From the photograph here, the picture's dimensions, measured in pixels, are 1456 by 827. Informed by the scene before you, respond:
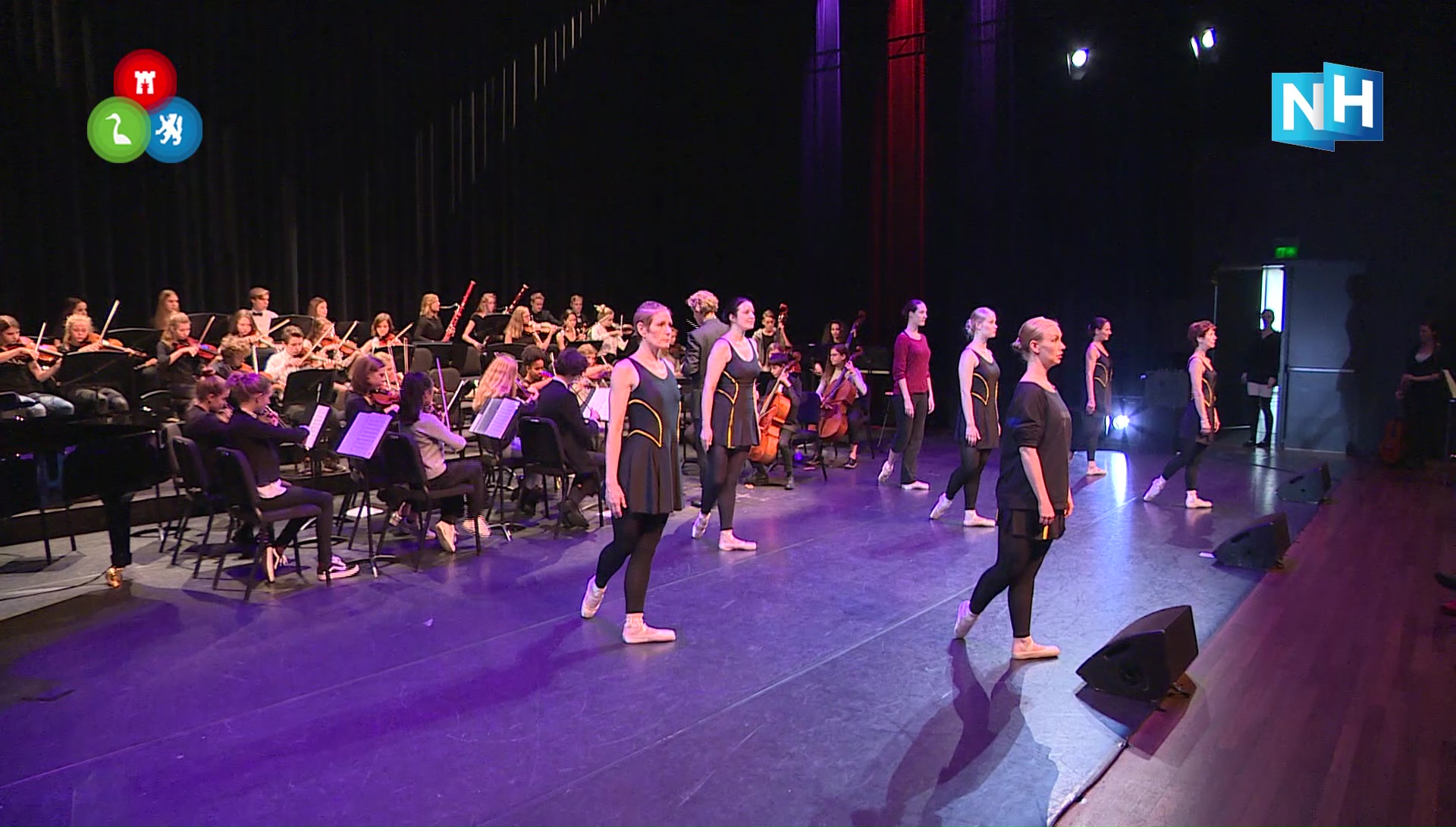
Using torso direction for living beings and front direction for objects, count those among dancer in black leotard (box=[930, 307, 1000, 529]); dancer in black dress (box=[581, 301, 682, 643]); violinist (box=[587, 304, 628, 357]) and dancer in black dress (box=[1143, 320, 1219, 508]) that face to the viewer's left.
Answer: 0

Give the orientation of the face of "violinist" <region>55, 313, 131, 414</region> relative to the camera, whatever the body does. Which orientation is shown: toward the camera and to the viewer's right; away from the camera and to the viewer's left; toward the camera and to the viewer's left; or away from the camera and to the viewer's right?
toward the camera and to the viewer's right

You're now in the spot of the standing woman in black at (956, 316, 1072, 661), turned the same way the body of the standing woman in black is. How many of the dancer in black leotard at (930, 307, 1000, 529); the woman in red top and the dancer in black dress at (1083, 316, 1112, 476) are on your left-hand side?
3

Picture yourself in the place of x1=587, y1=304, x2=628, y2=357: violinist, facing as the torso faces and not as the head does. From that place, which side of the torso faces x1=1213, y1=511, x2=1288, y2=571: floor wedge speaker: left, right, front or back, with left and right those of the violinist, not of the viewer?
front

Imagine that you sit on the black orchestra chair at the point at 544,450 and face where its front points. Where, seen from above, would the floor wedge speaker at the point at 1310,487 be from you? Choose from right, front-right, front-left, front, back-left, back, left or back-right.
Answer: front-right

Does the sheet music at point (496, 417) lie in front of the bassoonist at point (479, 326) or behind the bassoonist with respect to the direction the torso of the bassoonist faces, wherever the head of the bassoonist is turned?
in front

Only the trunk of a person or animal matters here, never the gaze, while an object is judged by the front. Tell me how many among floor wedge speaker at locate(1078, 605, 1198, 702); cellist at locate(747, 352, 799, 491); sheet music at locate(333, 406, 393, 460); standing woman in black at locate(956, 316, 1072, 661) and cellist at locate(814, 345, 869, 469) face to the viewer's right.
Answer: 1

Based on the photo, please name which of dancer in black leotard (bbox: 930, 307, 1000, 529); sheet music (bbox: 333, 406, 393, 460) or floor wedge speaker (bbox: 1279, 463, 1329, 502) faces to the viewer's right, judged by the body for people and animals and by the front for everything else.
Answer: the dancer in black leotard

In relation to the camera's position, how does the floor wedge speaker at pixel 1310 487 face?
facing to the left of the viewer

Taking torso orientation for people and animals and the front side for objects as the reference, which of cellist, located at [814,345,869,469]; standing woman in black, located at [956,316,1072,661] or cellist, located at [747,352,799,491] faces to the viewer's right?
the standing woman in black

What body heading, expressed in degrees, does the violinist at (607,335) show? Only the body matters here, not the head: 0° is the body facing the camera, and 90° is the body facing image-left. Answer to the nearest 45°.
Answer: approximately 315°

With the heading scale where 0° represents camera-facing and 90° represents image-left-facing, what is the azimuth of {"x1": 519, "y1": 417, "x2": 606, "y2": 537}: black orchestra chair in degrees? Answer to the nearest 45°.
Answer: approximately 225°

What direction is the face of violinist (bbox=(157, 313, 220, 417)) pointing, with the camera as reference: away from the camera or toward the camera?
toward the camera

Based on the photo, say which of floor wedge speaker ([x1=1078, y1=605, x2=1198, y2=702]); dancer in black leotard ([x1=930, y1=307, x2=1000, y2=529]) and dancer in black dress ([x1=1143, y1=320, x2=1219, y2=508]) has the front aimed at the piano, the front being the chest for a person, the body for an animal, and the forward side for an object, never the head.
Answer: the floor wedge speaker

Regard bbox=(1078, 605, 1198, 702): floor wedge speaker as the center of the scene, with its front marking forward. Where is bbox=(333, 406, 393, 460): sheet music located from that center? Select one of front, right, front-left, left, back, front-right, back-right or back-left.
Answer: front

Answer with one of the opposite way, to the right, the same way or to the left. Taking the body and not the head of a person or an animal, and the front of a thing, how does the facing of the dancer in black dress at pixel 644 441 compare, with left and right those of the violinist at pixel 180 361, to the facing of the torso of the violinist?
the same way

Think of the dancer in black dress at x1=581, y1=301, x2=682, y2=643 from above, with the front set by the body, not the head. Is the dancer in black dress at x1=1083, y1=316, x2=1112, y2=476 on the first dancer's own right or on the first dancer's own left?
on the first dancer's own left

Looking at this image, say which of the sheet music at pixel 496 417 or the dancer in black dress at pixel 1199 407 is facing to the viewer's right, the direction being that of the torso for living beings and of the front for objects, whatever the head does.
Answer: the dancer in black dress
